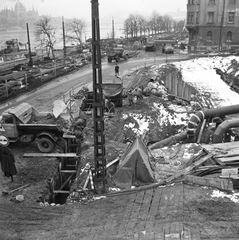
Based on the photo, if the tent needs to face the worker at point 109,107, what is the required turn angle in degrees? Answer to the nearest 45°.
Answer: approximately 180°

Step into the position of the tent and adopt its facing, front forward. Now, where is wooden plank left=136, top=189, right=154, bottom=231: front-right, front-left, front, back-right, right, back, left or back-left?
front

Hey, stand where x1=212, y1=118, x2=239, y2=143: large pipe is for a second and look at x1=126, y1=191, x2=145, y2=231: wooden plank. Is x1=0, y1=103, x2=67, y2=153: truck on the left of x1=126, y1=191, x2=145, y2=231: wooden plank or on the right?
right

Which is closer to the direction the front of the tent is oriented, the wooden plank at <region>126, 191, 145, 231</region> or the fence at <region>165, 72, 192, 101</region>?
the wooden plank

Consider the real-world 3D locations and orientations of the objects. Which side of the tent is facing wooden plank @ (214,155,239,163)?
left

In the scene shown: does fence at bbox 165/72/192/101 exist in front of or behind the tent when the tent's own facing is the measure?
behind

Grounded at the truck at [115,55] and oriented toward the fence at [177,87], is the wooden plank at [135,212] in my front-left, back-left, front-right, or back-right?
front-right

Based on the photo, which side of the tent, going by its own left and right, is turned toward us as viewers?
front

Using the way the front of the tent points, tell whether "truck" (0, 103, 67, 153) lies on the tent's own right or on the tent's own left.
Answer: on the tent's own right

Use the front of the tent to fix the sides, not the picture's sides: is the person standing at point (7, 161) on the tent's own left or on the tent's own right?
on the tent's own right

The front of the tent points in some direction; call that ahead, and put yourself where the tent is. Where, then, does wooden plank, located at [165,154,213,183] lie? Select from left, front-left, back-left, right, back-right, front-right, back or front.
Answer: left

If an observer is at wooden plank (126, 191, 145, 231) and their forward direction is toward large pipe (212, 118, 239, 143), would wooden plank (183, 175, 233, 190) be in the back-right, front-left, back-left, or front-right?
front-right

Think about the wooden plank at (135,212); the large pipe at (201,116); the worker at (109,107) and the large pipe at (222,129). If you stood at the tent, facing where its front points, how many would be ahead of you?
1
